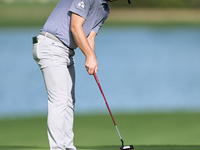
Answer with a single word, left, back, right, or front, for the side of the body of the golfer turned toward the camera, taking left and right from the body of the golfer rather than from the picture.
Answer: right
